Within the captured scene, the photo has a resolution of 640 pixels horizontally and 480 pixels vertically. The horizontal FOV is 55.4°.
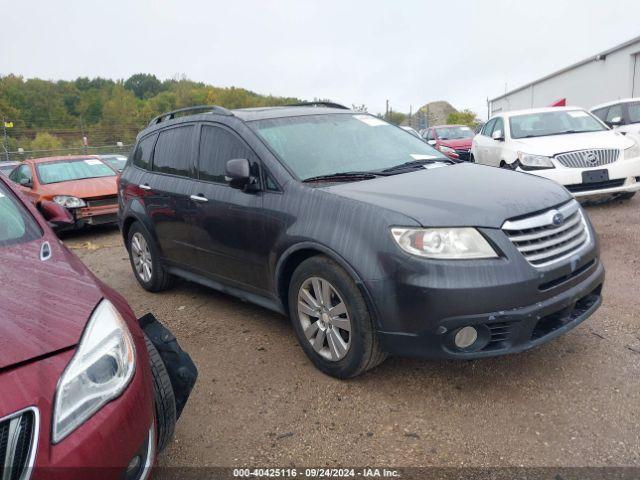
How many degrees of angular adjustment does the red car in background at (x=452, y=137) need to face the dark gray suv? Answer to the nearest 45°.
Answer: approximately 45° to its right

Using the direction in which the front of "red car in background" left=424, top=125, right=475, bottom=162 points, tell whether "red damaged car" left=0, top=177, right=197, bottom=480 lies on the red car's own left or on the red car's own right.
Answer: on the red car's own right

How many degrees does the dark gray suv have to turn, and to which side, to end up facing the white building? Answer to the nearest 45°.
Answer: approximately 90° to its left

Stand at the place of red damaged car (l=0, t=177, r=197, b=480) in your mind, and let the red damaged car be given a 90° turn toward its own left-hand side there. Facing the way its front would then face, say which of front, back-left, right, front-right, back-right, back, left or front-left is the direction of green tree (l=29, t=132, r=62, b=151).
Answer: left

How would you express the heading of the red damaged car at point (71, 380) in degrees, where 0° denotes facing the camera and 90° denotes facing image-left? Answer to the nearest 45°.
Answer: approximately 0°

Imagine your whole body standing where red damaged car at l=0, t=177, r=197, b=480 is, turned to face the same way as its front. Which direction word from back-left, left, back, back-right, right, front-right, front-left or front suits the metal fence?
back

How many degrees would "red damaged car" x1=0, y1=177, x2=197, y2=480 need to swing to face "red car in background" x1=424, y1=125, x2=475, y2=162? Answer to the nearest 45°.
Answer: approximately 135° to its left

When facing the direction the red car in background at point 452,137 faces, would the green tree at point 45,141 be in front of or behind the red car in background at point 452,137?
behind

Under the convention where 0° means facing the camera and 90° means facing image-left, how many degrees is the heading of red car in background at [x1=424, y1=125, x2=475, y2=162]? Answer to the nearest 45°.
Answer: approximately 315°

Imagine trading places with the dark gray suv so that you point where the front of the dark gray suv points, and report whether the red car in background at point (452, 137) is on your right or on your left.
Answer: on your left
